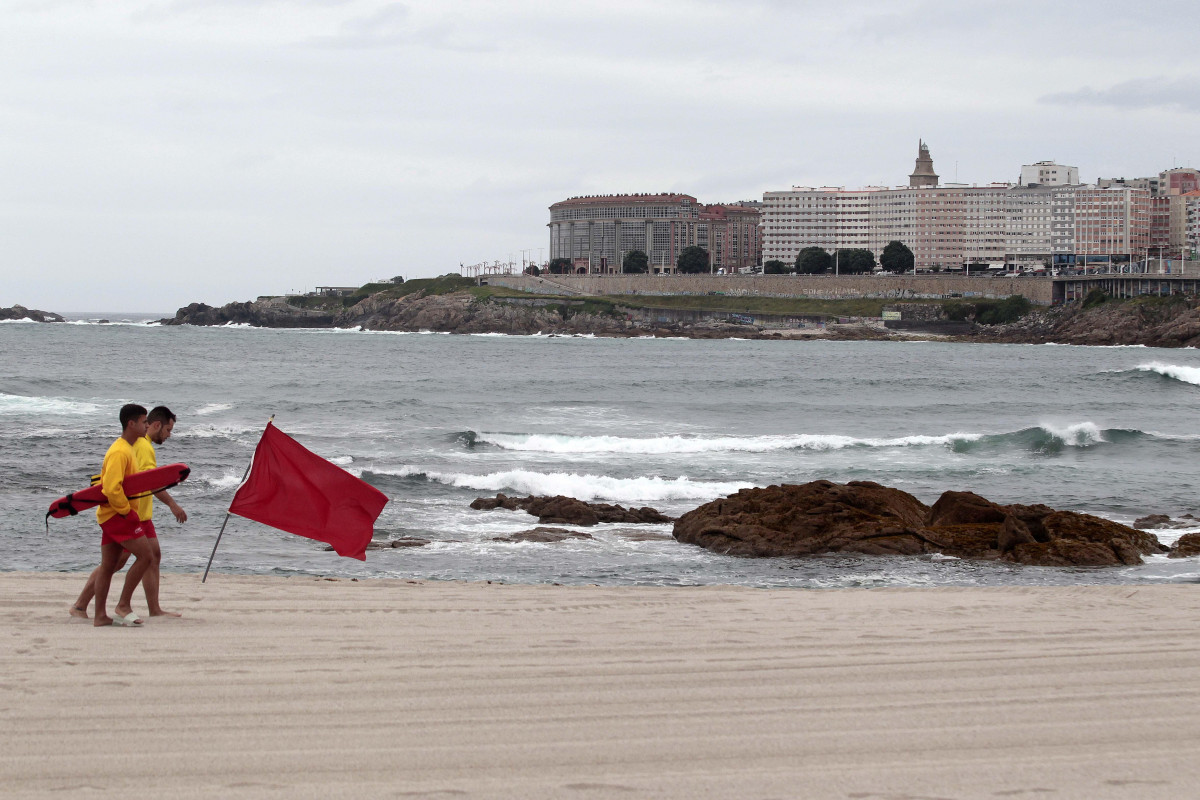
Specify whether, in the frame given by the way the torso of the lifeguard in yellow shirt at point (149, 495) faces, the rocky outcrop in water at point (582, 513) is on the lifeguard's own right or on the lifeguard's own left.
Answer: on the lifeguard's own left

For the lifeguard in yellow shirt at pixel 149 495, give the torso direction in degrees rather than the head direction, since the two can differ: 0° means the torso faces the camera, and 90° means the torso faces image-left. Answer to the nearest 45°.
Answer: approximately 270°

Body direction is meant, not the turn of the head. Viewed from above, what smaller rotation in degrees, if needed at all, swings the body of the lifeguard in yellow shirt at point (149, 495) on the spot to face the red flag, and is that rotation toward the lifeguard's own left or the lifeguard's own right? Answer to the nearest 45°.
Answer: approximately 45° to the lifeguard's own left

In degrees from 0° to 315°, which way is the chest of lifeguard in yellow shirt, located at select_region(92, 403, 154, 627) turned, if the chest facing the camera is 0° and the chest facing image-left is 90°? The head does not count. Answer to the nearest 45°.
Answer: approximately 270°
